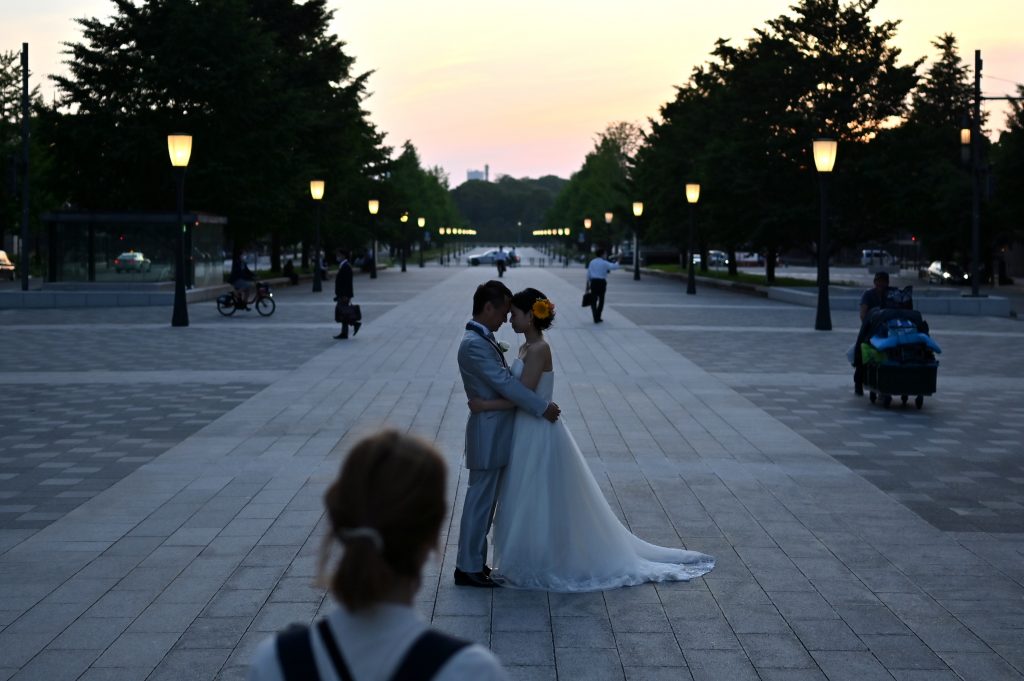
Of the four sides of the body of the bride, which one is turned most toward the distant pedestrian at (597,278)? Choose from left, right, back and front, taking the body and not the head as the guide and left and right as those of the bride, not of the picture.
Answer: right

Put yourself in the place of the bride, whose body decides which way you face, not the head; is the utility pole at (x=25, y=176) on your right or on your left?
on your right

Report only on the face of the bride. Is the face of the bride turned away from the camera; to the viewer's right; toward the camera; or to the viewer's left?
to the viewer's left

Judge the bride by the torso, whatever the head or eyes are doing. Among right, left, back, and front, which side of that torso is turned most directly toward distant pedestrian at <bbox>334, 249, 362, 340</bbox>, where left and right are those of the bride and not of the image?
right

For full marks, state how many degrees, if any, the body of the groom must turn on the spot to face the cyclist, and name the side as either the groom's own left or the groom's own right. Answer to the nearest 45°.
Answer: approximately 90° to the groom's own left

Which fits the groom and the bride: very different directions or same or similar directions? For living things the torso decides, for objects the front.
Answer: very different directions

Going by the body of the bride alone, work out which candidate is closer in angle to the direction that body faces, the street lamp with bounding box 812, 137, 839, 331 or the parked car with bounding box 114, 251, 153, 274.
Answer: the parked car

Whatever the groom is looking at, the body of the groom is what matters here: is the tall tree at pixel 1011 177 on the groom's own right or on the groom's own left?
on the groom's own left

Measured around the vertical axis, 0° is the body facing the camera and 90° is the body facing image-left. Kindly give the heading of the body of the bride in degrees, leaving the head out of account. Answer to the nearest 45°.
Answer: approximately 90°

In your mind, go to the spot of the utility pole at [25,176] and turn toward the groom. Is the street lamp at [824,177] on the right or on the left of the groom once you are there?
left

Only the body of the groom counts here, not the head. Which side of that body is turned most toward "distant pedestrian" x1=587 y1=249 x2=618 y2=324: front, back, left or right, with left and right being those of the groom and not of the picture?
left

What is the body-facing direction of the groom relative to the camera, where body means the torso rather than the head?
to the viewer's right

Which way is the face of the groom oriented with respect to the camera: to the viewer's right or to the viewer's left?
to the viewer's right
